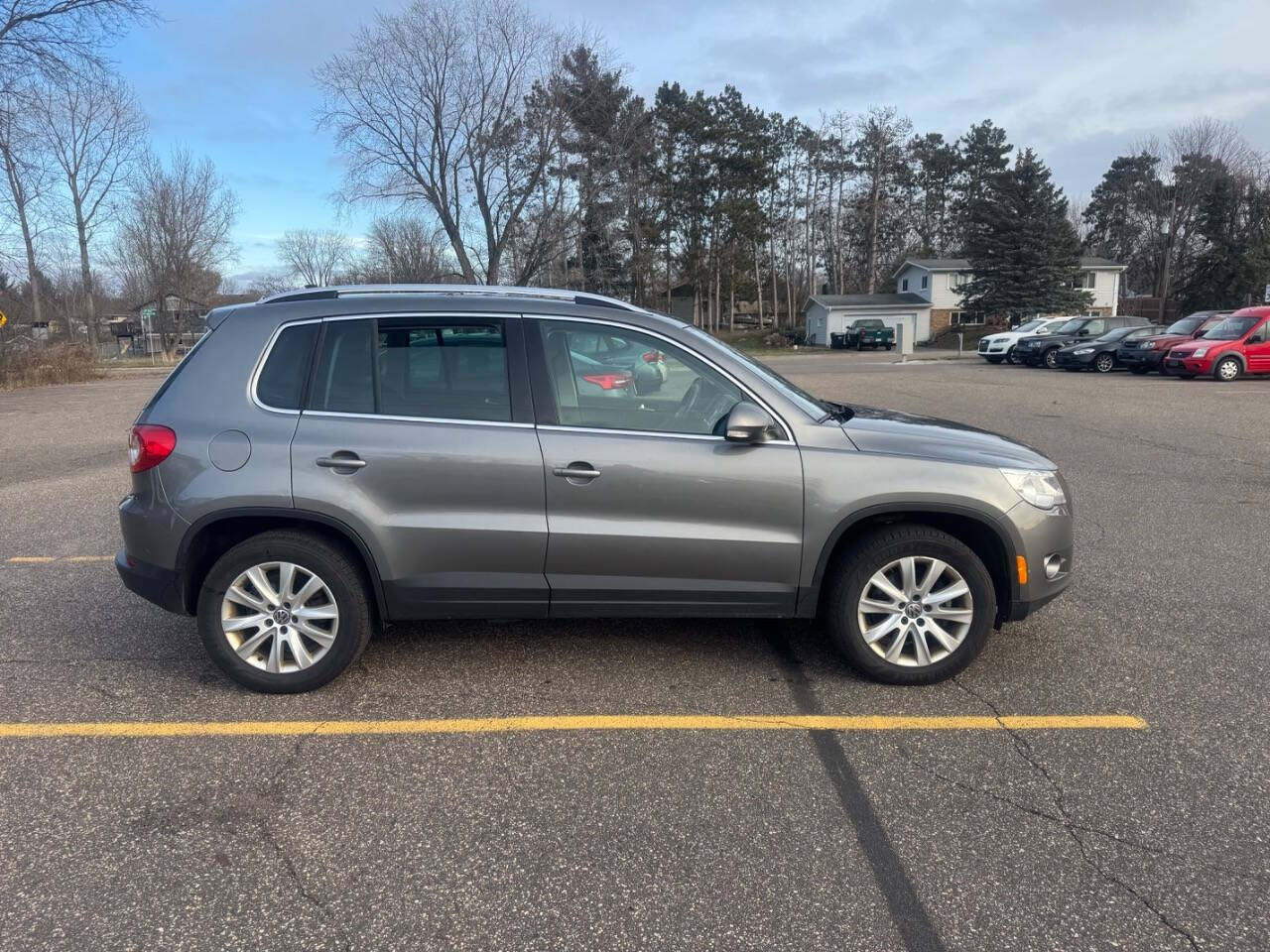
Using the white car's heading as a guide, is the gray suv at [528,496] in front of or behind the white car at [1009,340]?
in front

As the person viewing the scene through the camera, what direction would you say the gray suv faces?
facing to the right of the viewer

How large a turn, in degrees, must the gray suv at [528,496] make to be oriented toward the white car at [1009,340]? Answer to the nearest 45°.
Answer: approximately 45° to its left

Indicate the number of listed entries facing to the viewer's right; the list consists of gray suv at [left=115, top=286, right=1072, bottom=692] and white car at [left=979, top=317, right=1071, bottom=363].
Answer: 1

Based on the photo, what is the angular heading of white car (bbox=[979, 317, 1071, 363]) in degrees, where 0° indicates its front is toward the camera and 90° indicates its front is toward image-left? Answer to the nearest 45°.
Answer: approximately 45°

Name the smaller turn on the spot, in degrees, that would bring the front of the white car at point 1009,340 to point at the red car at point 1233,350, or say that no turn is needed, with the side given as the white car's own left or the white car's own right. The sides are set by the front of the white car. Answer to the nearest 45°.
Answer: approximately 90° to the white car's own left

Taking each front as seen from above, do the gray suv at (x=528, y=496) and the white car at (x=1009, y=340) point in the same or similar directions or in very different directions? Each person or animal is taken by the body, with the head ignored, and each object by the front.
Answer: very different directions

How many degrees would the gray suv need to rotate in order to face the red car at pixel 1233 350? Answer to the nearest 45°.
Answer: approximately 45° to its left
